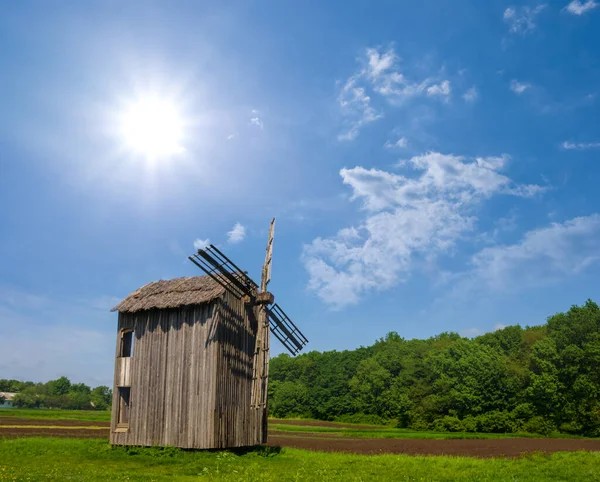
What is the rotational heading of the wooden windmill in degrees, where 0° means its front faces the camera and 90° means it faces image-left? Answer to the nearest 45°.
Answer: approximately 315°
